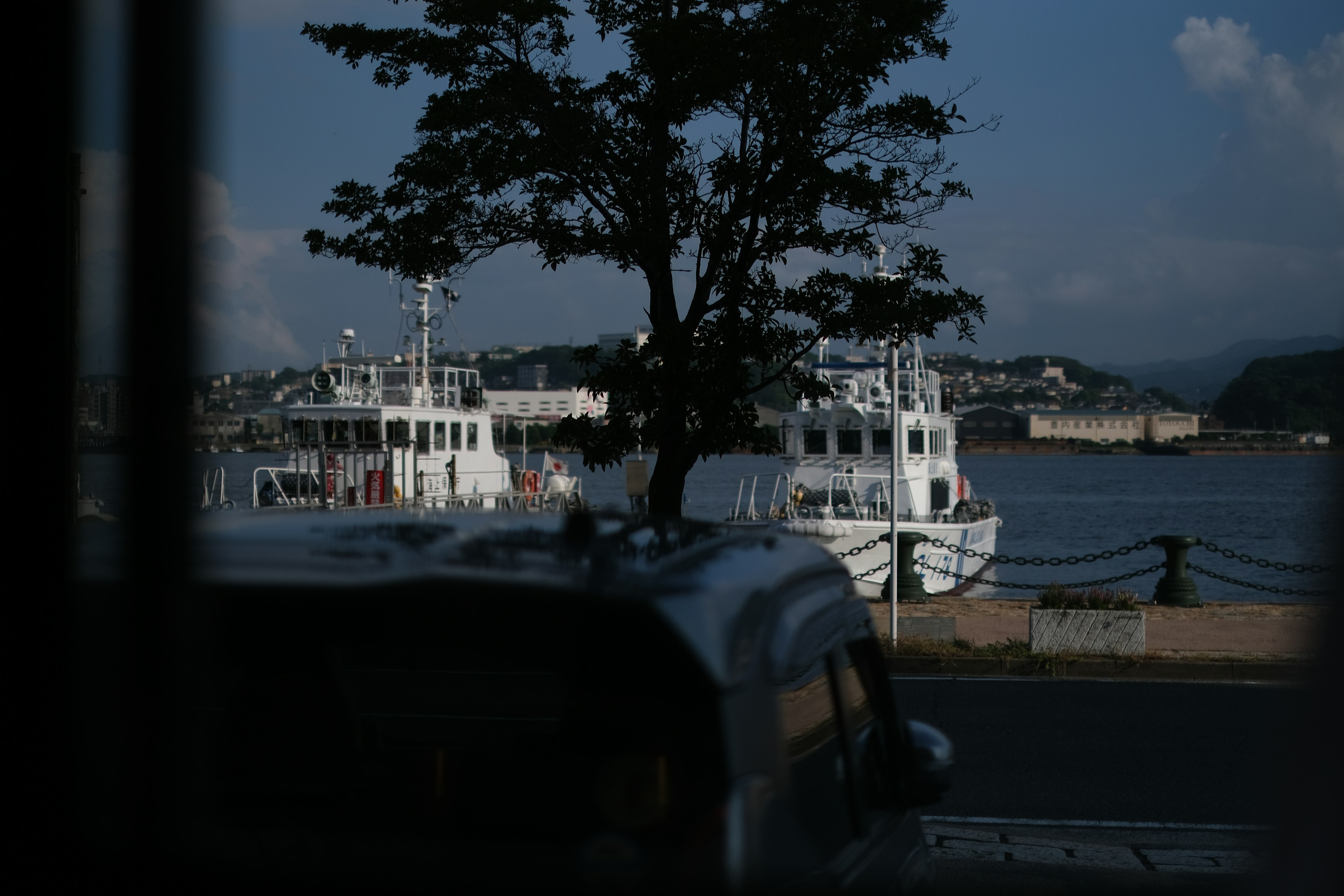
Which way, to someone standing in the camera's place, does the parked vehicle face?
facing away from the viewer and to the right of the viewer

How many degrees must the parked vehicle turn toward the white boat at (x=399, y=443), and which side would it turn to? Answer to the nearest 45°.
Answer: approximately 45° to its left

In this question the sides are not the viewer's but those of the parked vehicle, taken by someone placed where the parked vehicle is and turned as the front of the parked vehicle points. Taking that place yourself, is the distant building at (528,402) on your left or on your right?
on your left

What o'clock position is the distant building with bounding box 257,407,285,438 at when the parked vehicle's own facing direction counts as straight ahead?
The distant building is roughly at 10 o'clock from the parked vehicle.

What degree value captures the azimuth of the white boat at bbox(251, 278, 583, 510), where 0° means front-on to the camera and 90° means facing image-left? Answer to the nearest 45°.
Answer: approximately 45°

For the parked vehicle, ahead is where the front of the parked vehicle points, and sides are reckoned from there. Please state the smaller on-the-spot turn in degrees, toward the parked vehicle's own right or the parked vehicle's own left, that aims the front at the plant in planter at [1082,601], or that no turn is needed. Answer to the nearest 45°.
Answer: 0° — it already faces it

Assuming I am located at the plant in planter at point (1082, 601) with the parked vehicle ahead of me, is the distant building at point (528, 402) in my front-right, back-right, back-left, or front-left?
back-right

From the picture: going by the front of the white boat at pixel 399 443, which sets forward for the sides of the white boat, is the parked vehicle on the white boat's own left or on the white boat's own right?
on the white boat's own left

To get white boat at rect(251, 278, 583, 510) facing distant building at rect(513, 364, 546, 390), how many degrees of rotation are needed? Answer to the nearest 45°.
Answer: approximately 135° to its right
